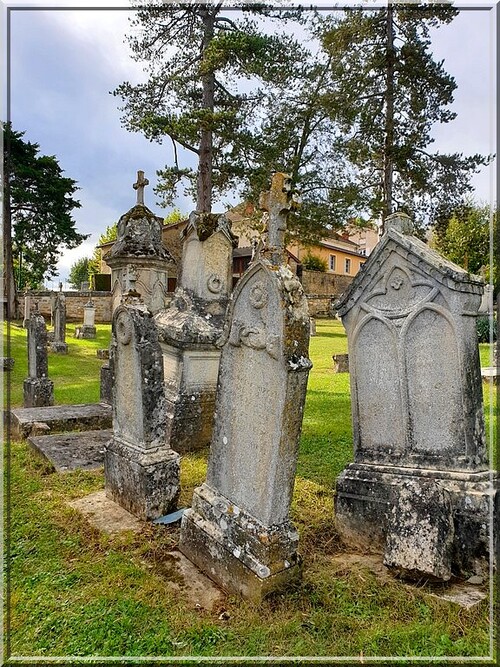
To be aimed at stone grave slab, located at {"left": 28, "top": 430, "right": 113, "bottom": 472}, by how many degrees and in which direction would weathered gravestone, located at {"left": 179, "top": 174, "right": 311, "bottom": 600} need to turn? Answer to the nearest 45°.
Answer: approximately 90° to its right

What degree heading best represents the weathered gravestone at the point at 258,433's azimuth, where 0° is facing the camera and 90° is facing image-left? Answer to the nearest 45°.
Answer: approximately 45°

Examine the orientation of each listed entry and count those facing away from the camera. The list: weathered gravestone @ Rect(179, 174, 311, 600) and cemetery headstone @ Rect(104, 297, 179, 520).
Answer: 0

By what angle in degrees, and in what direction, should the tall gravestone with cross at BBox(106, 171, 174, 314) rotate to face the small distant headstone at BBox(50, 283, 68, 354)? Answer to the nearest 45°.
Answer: approximately 135° to its right

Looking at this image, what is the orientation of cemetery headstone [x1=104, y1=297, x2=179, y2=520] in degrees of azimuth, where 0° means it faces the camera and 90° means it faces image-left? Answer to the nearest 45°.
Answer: approximately 45°

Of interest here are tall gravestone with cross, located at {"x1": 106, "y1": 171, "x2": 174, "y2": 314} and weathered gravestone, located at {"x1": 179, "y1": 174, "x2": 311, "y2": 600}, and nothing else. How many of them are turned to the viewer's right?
0

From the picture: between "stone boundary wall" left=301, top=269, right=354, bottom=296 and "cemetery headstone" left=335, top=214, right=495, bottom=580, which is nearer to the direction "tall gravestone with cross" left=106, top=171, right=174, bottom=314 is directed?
the cemetery headstone

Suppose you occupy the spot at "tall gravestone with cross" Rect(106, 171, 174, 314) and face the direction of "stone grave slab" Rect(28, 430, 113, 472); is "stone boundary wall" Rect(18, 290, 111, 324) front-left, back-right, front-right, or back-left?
back-right

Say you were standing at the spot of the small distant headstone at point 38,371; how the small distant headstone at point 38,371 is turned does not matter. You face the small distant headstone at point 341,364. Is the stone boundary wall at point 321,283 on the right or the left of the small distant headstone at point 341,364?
left
